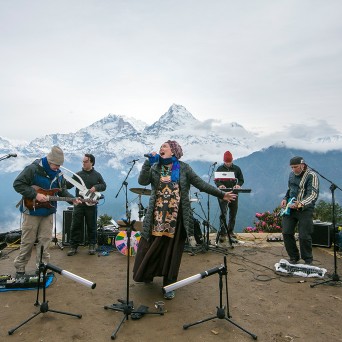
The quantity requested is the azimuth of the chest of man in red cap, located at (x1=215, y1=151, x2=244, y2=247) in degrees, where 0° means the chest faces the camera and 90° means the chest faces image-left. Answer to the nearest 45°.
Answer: approximately 0°

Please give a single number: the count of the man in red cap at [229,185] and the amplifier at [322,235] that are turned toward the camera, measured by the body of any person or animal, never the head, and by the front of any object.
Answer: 2

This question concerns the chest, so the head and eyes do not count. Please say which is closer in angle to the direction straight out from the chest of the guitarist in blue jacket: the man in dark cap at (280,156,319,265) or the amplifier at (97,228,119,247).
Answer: the man in dark cap

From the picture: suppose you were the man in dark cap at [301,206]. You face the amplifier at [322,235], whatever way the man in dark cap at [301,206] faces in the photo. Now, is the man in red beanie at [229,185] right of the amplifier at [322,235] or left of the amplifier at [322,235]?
left

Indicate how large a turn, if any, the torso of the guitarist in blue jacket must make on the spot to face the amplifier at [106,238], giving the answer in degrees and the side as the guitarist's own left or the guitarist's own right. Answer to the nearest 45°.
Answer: approximately 90° to the guitarist's own left

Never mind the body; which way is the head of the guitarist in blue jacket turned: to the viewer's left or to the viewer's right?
to the viewer's right
